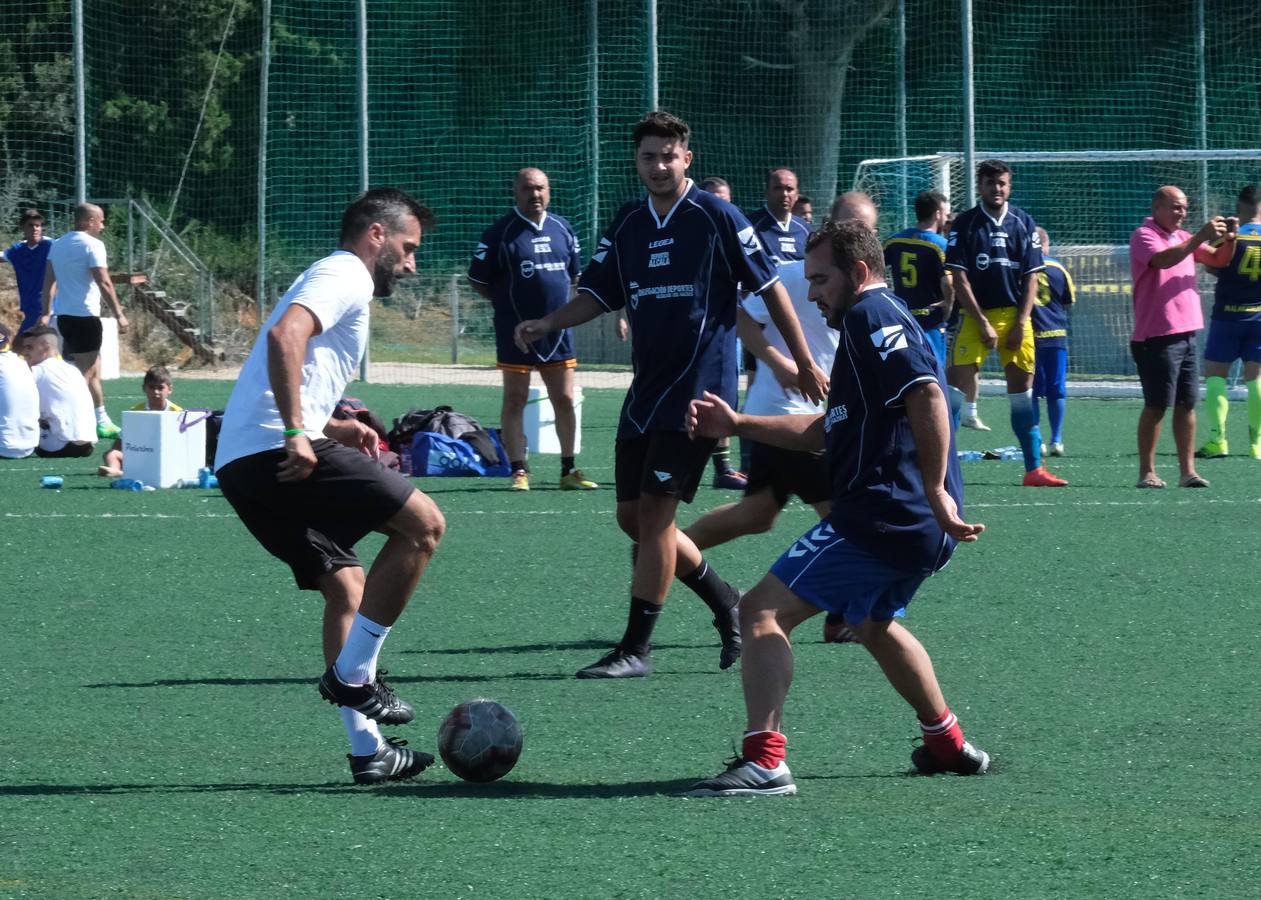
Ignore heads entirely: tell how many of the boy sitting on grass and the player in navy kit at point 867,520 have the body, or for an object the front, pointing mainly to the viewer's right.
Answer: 0

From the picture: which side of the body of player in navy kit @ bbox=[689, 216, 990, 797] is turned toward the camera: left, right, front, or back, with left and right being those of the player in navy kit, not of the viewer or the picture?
left

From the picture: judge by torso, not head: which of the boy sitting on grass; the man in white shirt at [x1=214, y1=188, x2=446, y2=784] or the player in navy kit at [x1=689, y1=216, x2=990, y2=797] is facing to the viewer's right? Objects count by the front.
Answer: the man in white shirt

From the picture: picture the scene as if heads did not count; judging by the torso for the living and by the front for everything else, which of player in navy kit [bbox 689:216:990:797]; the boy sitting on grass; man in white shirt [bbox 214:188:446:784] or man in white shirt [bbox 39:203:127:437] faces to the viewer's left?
the player in navy kit

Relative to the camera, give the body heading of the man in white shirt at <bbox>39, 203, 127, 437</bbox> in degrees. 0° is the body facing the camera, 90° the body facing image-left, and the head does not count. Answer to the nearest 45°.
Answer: approximately 225°

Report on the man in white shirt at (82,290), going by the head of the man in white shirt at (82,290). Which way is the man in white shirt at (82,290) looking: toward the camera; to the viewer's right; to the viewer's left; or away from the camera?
to the viewer's right

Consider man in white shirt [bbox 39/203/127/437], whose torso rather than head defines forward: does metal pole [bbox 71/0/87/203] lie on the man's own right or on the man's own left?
on the man's own left

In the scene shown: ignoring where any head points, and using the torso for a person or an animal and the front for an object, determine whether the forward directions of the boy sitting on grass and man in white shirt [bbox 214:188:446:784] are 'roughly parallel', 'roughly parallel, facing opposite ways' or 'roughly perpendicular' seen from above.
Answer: roughly perpendicular

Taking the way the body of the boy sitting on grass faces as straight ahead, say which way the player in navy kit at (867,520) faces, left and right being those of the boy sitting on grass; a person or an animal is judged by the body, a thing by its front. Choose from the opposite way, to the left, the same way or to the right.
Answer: to the right

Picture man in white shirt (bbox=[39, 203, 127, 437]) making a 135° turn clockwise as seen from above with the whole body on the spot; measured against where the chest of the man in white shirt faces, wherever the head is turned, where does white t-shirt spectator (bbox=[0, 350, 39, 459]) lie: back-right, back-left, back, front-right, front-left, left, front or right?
front
